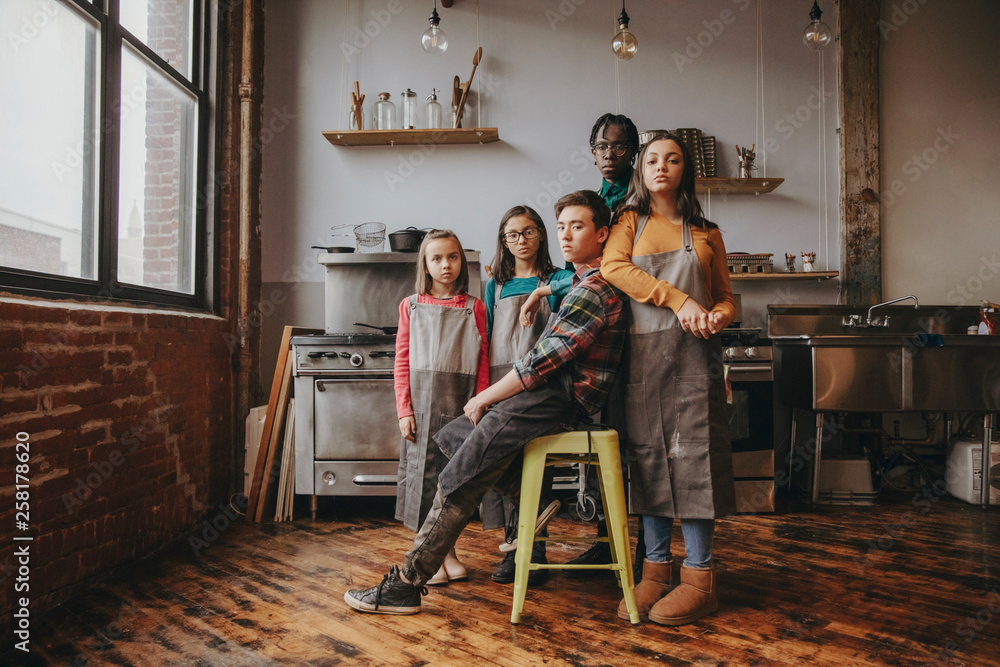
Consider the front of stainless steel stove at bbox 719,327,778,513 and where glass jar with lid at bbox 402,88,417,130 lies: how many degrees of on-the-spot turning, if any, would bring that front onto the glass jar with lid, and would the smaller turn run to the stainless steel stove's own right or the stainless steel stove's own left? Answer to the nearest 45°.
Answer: approximately 90° to the stainless steel stove's own right

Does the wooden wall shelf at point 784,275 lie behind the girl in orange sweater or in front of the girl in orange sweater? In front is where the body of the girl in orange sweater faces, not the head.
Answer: behind

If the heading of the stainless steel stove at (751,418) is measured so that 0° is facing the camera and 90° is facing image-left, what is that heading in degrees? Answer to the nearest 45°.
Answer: approximately 0°

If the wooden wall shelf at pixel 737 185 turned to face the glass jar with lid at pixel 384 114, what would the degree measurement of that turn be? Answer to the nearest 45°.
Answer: approximately 90° to its right

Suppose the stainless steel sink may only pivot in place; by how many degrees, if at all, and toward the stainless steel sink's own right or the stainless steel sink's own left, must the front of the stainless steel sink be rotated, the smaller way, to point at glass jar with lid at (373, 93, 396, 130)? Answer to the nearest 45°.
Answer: approximately 90° to the stainless steel sink's own right
